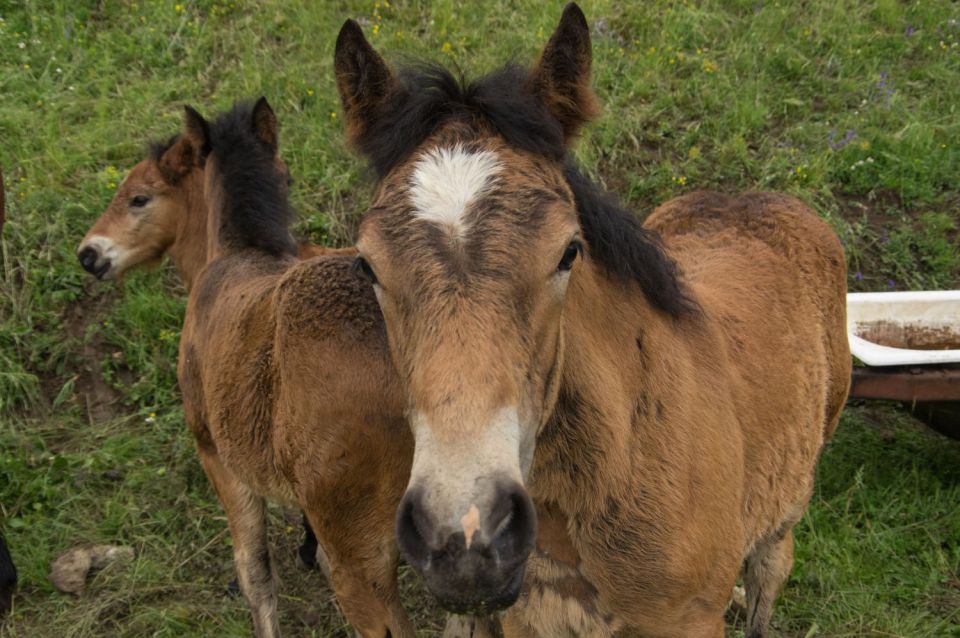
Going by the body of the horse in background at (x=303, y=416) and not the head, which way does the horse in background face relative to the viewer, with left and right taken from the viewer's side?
facing away from the viewer and to the left of the viewer

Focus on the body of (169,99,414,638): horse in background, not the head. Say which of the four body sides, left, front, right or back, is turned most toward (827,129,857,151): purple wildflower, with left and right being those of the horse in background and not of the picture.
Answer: right

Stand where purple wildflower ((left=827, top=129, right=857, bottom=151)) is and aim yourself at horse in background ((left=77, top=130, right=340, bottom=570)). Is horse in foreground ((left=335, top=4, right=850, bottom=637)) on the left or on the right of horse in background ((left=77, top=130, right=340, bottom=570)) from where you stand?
left

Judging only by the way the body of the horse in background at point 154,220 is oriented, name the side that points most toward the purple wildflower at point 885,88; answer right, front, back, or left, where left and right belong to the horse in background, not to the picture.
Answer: back

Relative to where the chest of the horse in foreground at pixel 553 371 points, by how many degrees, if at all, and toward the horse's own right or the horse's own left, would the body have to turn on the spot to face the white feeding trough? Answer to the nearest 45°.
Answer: approximately 180°

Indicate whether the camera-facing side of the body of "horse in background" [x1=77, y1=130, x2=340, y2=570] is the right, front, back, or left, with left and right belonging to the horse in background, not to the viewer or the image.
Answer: left

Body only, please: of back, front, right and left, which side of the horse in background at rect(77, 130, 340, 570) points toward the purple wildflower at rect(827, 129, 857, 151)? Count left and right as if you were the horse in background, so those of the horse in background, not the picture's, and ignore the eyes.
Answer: back

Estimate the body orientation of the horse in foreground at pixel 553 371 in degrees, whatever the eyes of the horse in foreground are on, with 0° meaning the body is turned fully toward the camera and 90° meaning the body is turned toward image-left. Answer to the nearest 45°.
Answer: approximately 45°

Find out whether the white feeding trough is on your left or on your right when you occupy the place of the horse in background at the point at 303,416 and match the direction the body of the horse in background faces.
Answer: on your right

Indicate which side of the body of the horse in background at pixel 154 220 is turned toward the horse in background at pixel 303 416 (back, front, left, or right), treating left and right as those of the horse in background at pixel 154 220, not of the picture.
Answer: left

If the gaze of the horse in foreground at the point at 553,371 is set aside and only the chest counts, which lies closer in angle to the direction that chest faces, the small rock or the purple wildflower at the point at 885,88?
the small rock

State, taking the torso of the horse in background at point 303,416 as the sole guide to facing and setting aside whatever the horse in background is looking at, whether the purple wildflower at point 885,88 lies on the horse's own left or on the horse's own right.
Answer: on the horse's own right
